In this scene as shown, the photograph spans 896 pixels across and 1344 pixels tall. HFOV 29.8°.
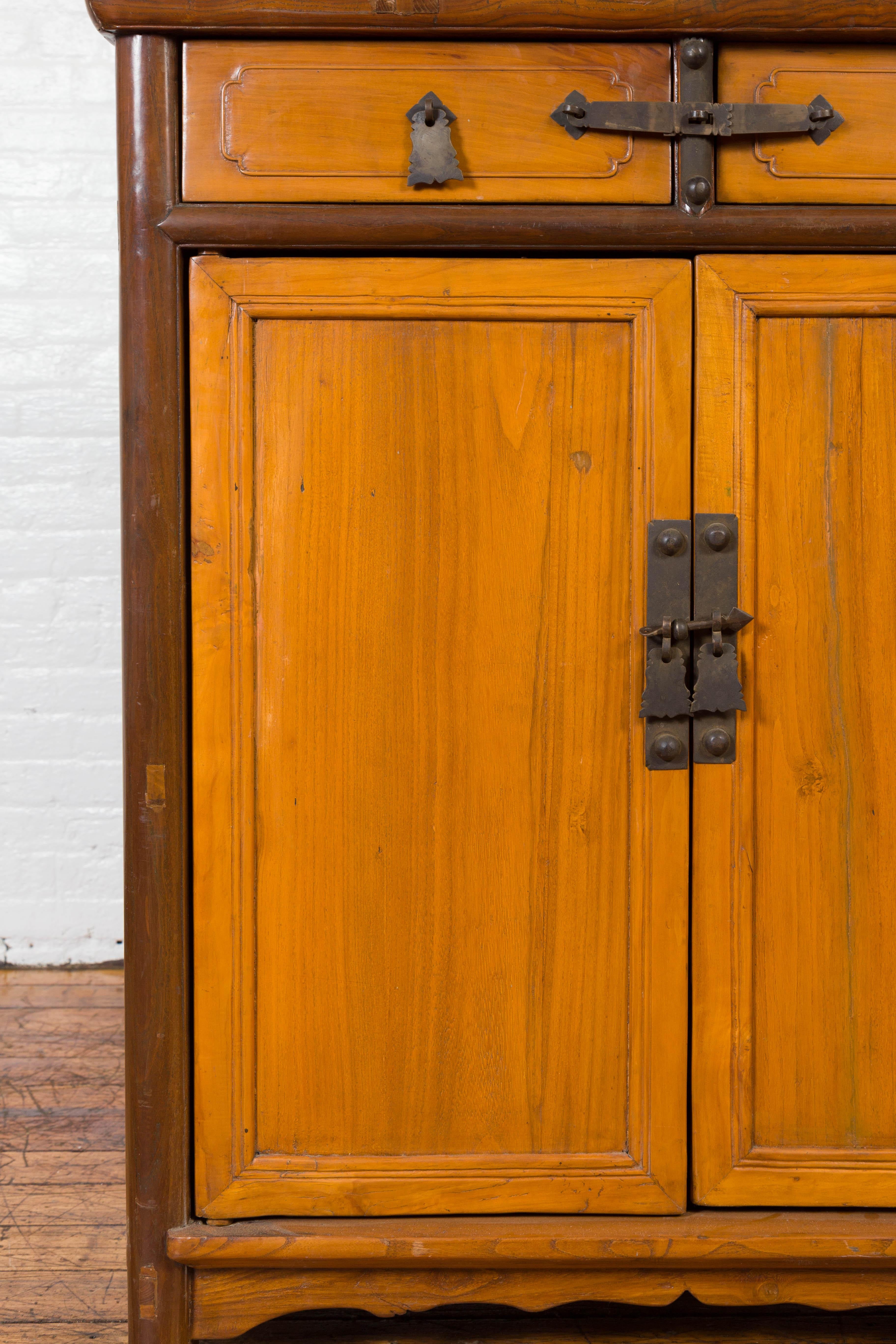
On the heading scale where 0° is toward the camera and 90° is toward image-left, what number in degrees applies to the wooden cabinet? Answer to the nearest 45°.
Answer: approximately 0°
